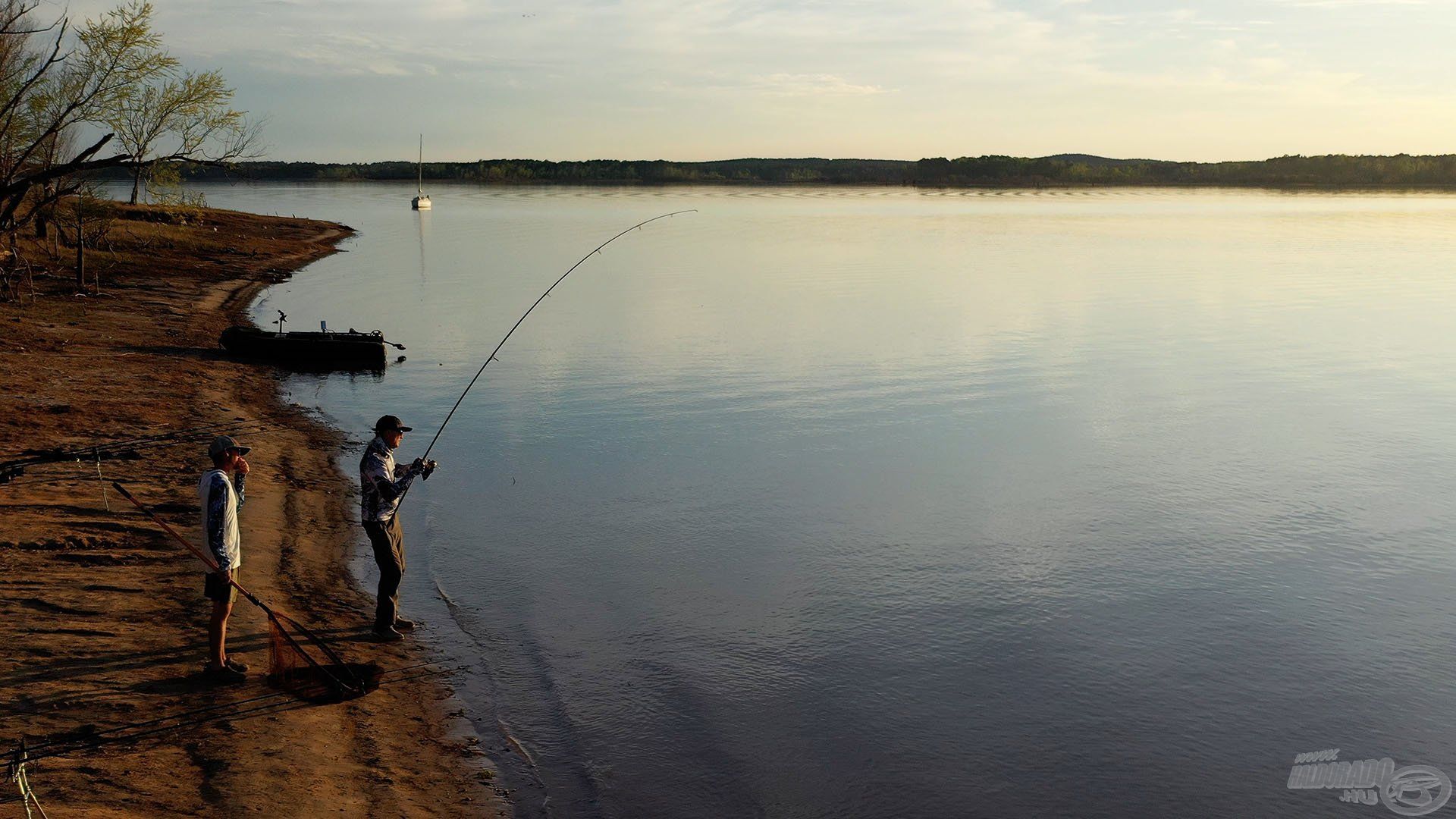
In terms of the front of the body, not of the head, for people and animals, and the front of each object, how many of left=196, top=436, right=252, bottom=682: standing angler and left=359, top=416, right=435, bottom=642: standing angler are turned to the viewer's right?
2

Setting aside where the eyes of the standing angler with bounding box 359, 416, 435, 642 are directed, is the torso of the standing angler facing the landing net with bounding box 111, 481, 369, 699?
no

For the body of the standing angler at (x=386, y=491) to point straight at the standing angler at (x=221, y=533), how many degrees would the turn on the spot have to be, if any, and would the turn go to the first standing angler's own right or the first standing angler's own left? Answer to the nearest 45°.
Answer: approximately 135° to the first standing angler's own right

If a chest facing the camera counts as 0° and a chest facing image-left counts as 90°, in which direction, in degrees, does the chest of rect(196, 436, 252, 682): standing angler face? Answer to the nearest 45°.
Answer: approximately 270°

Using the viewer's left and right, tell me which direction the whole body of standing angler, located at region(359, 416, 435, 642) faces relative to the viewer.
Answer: facing to the right of the viewer

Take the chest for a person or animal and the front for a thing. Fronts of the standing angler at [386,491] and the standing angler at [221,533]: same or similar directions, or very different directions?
same or similar directions
